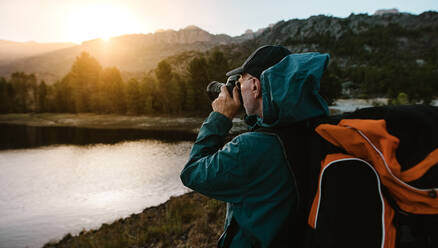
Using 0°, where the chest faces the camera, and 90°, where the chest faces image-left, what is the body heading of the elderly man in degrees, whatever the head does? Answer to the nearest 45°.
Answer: approximately 90°

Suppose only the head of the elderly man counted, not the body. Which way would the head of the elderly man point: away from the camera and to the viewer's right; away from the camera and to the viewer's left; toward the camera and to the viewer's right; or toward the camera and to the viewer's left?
away from the camera and to the viewer's left
